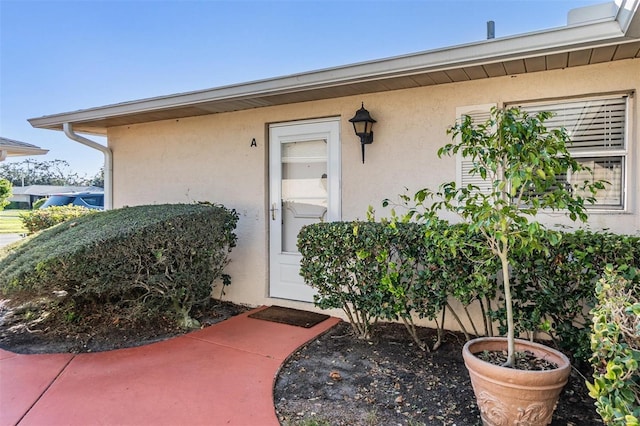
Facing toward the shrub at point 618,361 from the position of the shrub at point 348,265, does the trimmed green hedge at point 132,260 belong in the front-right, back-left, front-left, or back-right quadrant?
back-right

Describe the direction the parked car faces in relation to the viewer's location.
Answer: facing to the left of the viewer

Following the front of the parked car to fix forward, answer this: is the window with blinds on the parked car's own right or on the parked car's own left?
on the parked car's own left

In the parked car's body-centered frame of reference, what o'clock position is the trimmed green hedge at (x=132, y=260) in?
The trimmed green hedge is roughly at 9 o'clock from the parked car.

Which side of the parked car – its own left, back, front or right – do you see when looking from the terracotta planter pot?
left

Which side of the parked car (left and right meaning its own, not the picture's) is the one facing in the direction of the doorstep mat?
left

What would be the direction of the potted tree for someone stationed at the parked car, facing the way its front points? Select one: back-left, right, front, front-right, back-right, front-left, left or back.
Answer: left

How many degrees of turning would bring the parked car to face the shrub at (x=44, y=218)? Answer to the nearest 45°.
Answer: approximately 90° to its left

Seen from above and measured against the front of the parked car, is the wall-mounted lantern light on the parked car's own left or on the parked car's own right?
on the parked car's own left
